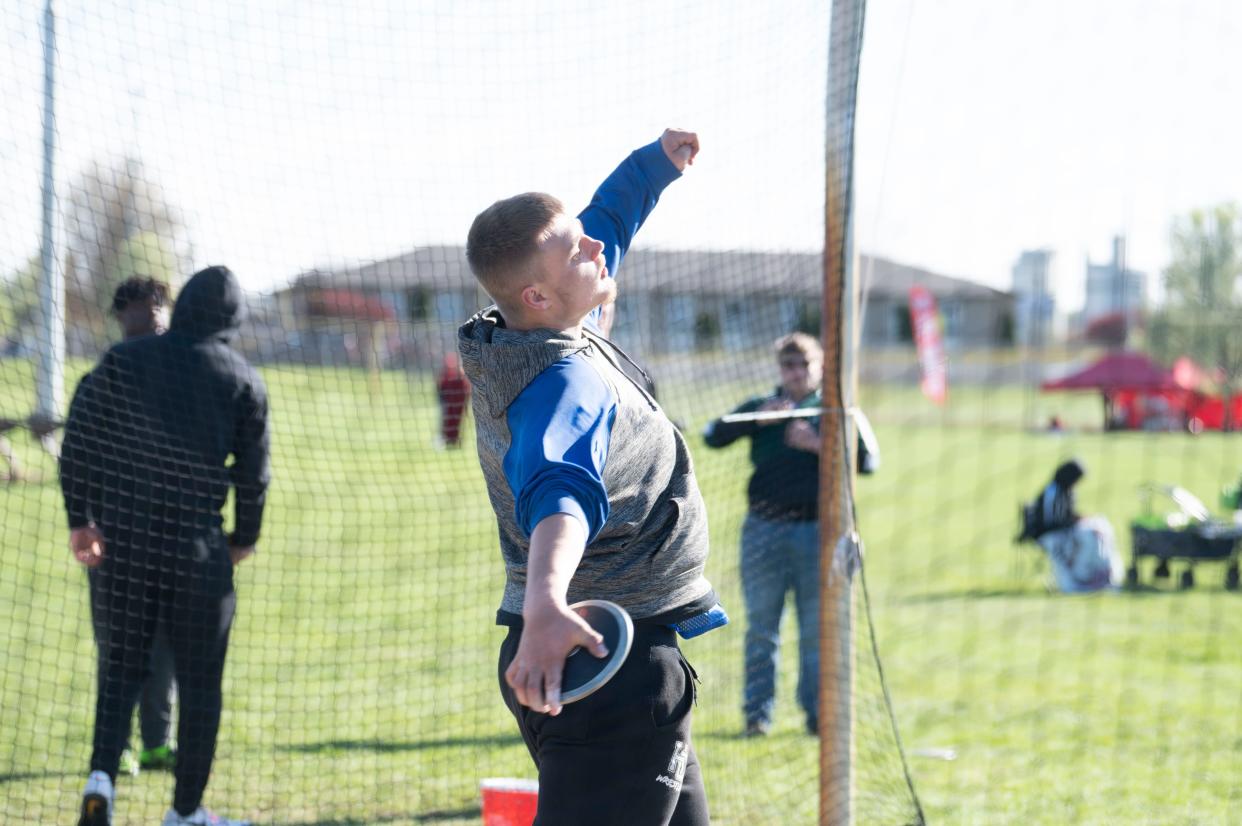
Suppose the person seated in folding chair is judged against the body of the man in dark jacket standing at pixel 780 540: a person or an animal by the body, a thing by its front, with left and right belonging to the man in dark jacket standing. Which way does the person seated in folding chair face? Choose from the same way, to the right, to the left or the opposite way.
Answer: to the left

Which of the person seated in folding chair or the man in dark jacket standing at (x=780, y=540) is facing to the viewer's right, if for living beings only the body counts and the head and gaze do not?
the person seated in folding chair

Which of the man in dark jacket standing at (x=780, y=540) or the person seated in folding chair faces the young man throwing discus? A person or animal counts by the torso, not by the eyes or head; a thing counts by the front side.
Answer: the man in dark jacket standing

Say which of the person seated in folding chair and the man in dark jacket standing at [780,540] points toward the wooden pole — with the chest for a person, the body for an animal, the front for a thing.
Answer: the man in dark jacket standing

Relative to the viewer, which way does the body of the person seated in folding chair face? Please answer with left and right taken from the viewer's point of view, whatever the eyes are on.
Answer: facing to the right of the viewer

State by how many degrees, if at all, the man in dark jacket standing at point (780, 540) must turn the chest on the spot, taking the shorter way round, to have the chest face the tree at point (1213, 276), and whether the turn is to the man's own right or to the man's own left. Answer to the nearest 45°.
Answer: approximately 135° to the man's own left

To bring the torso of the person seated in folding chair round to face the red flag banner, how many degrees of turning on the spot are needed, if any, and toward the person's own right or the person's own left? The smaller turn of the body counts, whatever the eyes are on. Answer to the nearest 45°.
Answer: approximately 90° to the person's own left

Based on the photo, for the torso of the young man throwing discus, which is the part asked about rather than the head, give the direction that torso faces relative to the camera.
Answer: to the viewer's right

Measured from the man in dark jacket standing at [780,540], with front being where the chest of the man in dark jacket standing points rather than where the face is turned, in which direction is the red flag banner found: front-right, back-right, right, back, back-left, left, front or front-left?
back
